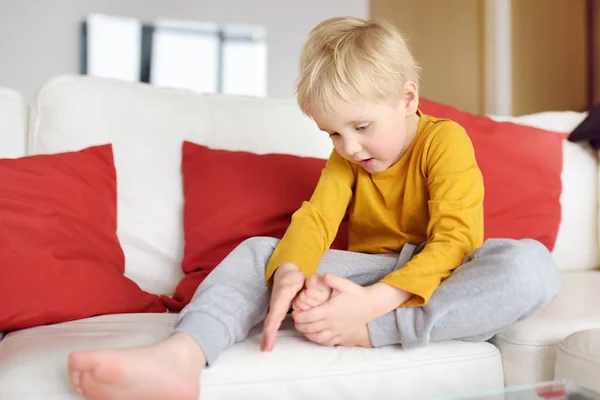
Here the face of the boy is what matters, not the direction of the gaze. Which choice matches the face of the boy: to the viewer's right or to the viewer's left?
to the viewer's left

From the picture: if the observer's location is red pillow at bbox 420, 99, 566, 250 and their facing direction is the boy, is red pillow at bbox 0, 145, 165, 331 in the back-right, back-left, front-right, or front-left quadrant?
front-right

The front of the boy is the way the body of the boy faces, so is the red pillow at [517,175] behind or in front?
behind

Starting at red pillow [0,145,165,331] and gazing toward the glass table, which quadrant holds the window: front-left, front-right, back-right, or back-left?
back-left
